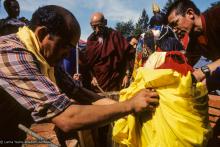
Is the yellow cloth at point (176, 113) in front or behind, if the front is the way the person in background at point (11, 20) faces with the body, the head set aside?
in front

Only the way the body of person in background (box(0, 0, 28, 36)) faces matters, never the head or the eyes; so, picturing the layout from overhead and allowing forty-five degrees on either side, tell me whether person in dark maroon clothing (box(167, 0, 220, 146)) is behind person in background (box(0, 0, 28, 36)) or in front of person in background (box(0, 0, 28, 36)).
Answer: in front

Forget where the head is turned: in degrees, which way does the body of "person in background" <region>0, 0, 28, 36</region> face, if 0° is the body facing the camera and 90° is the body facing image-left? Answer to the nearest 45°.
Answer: approximately 315°

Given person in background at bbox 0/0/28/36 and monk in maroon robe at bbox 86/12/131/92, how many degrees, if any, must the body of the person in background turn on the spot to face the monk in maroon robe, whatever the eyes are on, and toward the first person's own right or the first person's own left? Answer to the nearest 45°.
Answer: approximately 45° to the first person's own left
